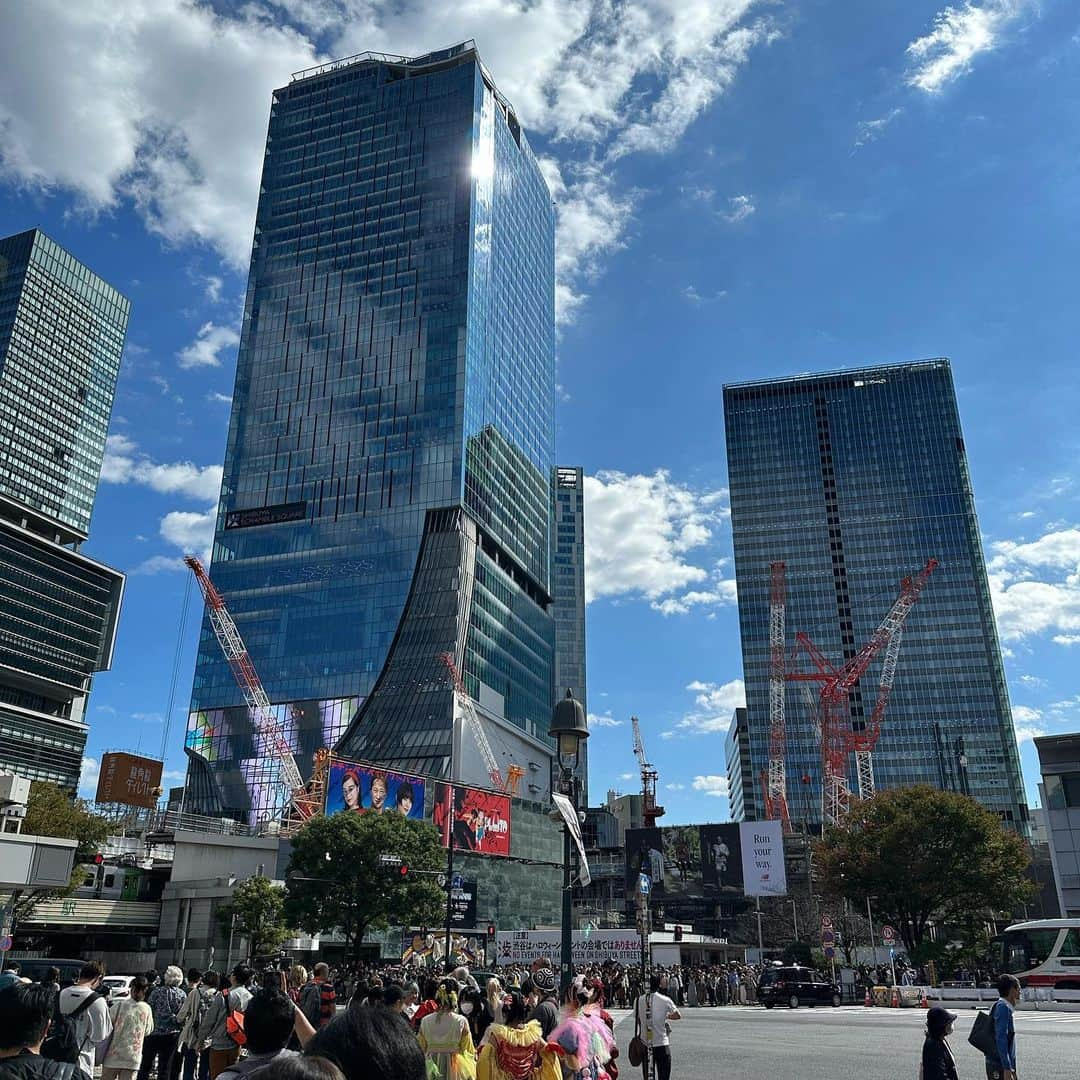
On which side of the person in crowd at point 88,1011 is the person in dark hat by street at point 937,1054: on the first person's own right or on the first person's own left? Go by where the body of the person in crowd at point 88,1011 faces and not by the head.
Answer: on the first person's own right

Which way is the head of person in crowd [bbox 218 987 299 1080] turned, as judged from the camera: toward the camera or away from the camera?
away from the camera

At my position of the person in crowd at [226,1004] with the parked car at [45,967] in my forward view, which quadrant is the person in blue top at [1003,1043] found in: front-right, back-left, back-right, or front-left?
back-right

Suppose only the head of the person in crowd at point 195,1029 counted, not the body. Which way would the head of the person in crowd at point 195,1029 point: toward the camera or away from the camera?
away from the camera

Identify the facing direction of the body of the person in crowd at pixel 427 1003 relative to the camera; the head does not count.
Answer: away from the camera

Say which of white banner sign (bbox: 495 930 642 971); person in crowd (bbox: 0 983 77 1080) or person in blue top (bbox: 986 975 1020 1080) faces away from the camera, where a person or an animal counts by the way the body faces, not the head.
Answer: person in crowd (bbox: 0 983 77 1080)

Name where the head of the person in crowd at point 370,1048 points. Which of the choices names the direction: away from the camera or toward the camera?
away from the camera

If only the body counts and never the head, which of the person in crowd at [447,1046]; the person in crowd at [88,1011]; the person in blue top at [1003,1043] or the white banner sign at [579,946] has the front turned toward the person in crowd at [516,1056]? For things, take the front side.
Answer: the white banner sign

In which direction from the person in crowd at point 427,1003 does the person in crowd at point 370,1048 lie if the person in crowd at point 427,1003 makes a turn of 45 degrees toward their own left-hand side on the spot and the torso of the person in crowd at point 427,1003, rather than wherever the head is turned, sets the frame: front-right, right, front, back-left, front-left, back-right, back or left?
back-left

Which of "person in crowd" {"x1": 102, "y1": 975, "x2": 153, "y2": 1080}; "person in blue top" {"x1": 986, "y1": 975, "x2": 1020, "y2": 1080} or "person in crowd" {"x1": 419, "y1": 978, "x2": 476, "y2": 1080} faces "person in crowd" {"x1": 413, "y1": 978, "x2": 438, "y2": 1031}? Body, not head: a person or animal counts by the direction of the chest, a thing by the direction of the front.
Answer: "person in crowd" {"x1": 419, "y1": 978, "x2": 476, "y2": 1080}

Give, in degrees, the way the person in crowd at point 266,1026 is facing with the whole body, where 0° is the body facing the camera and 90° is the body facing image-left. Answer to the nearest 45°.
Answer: approximately 180°

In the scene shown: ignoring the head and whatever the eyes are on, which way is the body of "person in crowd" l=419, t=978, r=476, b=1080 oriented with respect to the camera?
away from the camera

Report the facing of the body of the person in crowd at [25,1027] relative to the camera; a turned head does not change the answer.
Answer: away from the camera
